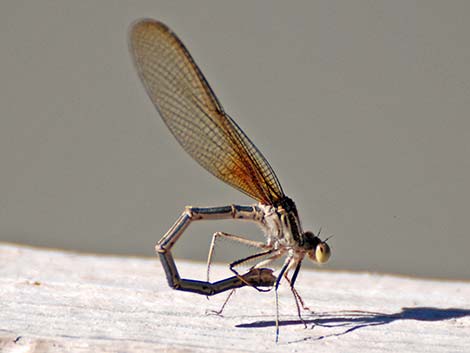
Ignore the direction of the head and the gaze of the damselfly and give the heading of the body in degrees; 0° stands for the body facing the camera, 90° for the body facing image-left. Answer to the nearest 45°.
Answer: approximately 270°
